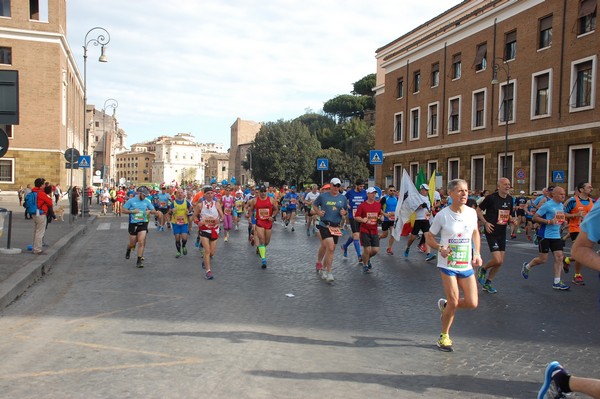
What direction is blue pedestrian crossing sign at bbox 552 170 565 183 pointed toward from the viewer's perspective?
toward the camera

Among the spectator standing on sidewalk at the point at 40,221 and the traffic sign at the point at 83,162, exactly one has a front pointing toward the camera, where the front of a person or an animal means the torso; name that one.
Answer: the traffic sign

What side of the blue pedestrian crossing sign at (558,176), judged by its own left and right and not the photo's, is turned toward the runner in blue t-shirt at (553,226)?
front

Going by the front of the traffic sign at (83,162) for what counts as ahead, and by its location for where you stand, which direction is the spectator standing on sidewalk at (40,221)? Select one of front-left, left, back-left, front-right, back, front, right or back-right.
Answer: front

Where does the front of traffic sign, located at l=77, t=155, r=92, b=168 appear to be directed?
toward the camera

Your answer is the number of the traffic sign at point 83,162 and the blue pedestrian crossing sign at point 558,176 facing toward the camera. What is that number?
2

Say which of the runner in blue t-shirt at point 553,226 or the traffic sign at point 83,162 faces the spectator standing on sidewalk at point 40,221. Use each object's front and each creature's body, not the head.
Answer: the traffic sign

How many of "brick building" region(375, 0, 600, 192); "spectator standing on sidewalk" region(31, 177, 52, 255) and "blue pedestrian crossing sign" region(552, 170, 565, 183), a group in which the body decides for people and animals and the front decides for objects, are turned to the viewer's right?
1

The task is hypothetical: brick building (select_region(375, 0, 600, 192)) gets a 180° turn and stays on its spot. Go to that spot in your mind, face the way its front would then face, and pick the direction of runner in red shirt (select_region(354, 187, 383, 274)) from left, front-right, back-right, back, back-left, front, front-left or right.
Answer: back-right

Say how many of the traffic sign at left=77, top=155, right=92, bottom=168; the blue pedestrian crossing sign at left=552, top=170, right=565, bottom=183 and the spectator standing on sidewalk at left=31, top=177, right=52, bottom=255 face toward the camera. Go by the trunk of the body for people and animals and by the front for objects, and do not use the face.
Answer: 2

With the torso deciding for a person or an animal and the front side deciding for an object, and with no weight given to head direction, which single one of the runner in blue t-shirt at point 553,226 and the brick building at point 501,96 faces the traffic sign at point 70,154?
the brick building

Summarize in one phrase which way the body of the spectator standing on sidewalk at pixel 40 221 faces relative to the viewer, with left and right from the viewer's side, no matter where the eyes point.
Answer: facing to the right of the viewer

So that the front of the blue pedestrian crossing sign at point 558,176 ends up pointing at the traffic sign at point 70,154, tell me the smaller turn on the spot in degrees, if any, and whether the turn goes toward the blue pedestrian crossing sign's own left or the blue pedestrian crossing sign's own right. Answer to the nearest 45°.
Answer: approximately 45° to the blue pedestrian crossing sign's own right

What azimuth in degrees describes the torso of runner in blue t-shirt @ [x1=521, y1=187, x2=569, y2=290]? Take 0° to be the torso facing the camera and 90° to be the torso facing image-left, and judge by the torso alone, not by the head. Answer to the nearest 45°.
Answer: approximately 315°

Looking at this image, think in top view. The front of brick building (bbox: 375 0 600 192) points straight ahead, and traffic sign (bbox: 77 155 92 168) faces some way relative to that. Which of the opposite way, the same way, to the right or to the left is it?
to the left

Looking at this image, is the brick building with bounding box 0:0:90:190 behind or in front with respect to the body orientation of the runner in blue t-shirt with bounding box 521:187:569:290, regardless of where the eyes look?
behind

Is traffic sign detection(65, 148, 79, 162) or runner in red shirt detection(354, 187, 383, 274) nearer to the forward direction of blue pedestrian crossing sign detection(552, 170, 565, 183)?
the runner in red shirt

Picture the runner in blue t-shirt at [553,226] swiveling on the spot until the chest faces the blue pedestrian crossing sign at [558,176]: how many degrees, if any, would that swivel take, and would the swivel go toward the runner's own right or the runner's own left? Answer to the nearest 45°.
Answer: approximately 135° to the runner's own left

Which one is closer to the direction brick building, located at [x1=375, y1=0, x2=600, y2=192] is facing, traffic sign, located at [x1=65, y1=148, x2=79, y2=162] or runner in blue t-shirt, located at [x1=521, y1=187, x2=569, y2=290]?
the traffic sign

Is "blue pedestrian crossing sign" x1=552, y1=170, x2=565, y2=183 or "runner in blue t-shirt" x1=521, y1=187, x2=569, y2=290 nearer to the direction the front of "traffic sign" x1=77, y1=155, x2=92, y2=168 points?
the runner in blue t-shirt
